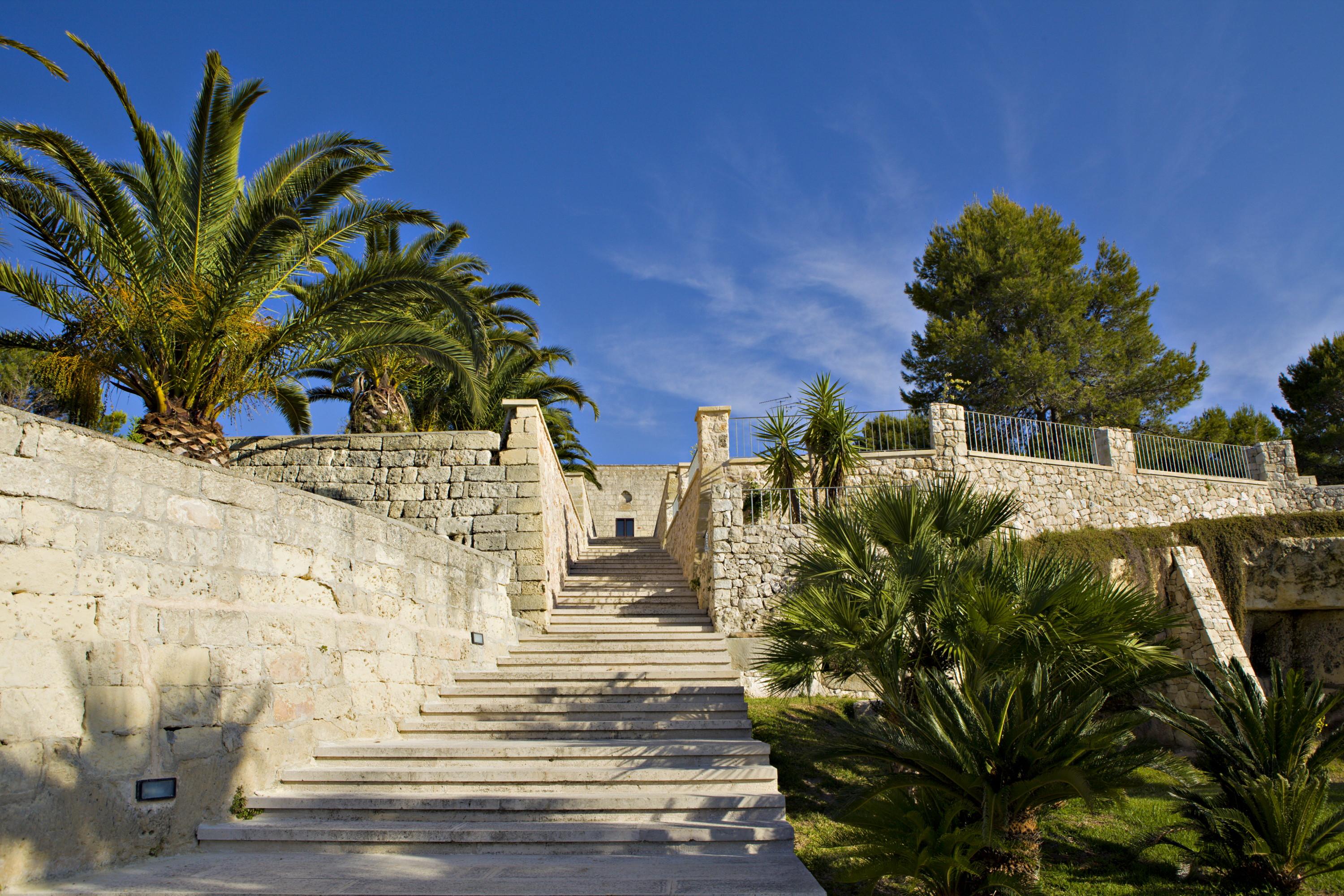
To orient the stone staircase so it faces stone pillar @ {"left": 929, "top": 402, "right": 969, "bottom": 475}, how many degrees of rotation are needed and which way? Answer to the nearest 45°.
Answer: approximately 135° to its left

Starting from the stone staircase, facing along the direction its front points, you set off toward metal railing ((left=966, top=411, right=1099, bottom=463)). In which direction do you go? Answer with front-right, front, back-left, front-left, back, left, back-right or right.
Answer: back-left

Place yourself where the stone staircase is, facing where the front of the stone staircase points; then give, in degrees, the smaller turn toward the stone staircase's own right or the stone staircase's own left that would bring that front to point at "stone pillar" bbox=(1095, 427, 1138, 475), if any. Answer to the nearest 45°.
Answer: approximately 135° to the stone staircase's own left

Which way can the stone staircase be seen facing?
toward the camera

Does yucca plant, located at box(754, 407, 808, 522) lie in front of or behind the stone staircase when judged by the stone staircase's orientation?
behind

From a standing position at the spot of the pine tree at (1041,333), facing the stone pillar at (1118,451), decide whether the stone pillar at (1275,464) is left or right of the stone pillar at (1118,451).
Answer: left

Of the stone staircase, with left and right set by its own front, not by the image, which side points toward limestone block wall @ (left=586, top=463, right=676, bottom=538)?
back

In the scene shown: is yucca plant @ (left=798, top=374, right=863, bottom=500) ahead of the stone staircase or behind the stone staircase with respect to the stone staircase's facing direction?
behind

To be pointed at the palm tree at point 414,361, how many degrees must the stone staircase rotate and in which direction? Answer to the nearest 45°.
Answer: approximately 180°

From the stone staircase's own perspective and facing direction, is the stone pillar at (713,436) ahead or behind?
behind

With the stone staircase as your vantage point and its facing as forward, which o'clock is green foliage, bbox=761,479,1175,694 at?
The green foliage is roughly at 9 o'clock from the stone staircase.
